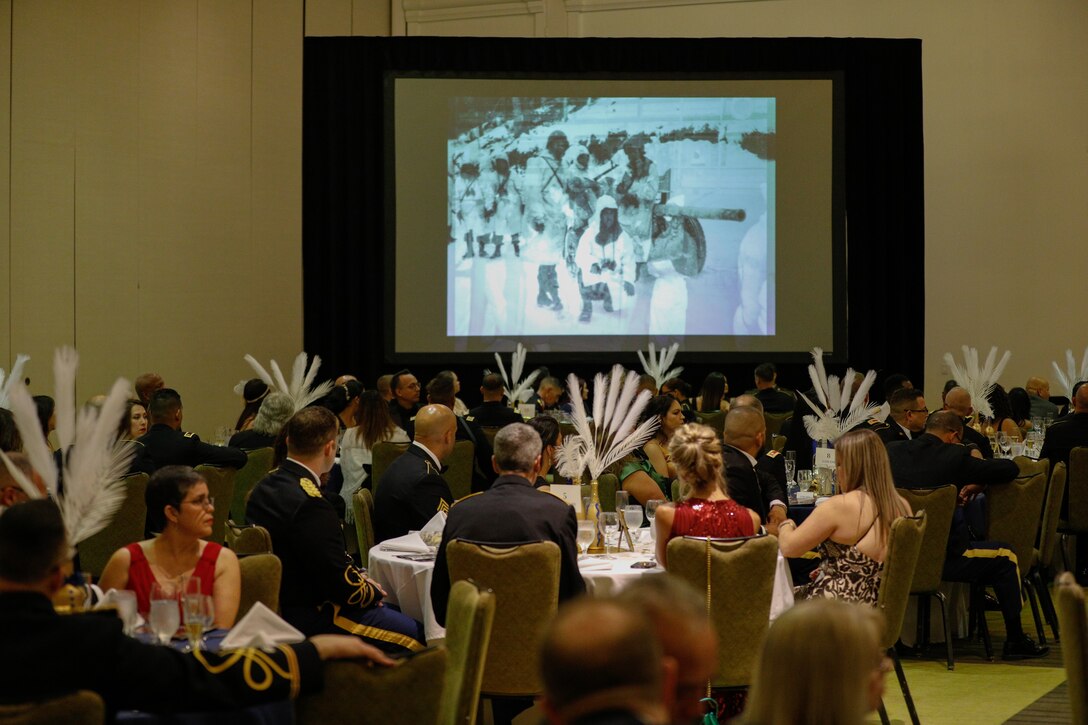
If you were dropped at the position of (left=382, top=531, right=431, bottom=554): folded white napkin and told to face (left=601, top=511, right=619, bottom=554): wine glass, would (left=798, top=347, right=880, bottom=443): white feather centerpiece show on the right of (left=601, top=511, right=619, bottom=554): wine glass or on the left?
left

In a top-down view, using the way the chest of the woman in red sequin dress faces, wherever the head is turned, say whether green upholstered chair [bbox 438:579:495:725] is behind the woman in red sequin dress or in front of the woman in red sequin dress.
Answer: behind

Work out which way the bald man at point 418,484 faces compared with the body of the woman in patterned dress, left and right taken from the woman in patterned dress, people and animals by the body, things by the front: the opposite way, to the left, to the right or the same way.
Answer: to the right

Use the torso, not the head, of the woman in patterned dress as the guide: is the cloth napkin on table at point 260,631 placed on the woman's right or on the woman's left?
on the woman's left

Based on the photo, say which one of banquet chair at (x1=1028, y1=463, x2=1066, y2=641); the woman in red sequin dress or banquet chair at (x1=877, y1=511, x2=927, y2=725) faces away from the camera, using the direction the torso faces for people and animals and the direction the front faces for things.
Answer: the woman in red sequin dress

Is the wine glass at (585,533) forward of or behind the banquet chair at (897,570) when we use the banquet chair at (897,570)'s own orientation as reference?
forward

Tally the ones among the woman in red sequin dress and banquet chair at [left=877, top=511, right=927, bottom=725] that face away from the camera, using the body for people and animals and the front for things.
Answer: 1

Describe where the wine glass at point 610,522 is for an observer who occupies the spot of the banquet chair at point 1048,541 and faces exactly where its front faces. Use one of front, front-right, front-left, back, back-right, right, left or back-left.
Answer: front-left

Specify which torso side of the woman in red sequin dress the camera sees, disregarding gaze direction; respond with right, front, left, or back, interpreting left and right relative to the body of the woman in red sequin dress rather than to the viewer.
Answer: back

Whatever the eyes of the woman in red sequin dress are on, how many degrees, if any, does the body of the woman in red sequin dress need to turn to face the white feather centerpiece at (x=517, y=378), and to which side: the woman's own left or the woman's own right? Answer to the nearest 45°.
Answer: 0° — they already face it
